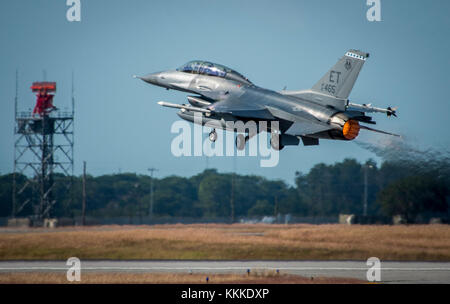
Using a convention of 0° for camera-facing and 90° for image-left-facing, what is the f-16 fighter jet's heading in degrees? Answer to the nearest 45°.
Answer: approximately 135°
